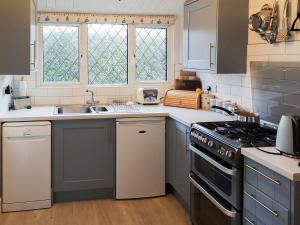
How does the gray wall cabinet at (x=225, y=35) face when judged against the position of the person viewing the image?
facing the viewer and to the left of the viewer

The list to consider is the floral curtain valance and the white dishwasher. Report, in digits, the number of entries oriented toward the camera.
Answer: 2

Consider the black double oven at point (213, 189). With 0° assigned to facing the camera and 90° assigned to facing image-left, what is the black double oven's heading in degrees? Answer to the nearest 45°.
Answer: approximately 45°

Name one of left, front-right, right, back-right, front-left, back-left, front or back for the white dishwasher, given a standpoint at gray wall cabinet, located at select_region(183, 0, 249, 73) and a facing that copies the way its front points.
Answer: front-right
